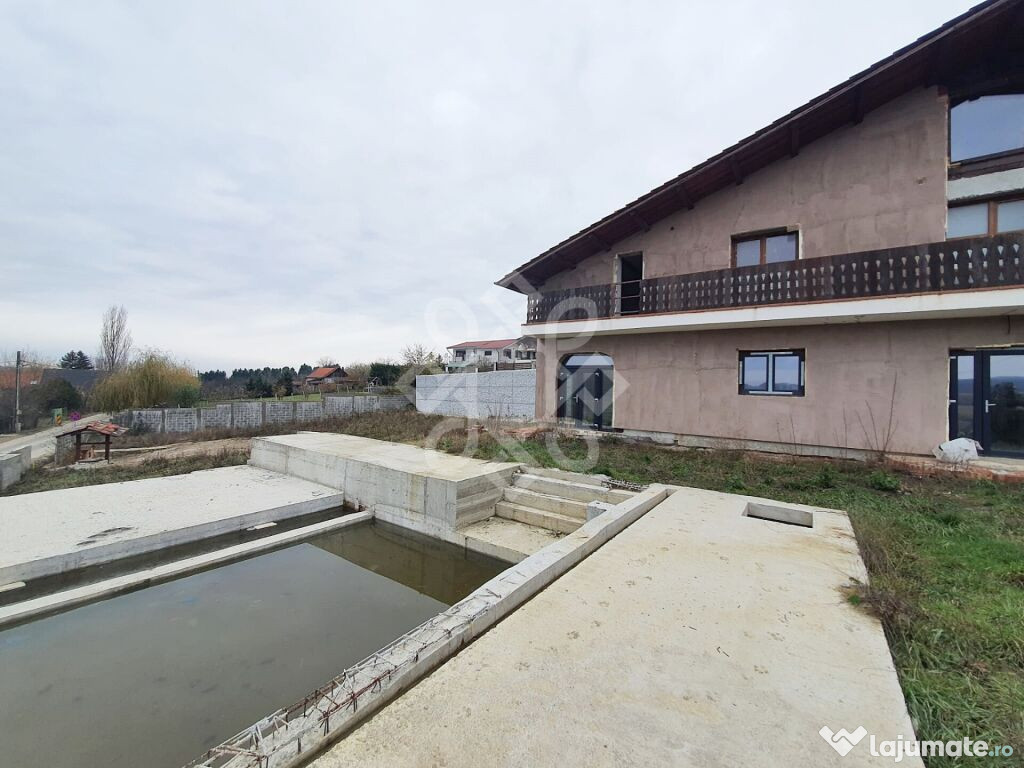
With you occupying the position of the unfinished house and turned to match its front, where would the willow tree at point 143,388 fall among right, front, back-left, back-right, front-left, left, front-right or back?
front-right

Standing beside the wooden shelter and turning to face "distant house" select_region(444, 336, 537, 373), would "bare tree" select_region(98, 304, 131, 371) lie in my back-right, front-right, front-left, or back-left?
front-left

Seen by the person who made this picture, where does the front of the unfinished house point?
facing the viewer and to the left of the viewer

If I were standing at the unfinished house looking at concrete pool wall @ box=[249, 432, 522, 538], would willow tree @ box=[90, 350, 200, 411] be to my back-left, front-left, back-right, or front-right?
front-right

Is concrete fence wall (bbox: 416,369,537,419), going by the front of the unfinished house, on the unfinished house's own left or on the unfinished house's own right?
on the unfinished house's own right

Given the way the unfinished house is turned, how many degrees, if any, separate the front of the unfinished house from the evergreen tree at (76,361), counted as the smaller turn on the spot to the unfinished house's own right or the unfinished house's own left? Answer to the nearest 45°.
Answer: approximately 45° to the unfinished house's own right

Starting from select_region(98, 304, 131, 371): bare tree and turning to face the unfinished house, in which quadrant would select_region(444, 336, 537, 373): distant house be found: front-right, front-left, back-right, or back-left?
front-left

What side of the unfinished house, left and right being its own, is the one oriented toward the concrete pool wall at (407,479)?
front

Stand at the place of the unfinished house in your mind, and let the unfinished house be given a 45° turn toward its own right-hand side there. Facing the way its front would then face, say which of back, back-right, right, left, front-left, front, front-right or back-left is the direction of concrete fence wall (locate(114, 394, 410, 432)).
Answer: front

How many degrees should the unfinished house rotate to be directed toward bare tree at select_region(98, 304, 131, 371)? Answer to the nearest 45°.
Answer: approximately 45° to its right

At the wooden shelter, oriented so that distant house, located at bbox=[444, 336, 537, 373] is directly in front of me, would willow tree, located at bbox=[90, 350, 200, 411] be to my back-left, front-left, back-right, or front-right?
front-left

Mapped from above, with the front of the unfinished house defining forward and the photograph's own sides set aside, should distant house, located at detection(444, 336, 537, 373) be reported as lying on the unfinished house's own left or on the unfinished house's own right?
on the unfinished house's own right
